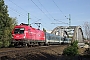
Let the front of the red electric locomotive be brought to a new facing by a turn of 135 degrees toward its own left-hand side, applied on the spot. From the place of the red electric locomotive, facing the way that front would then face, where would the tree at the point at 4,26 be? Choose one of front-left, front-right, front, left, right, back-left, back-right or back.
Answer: back

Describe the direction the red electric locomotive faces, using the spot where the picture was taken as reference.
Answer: facing the viewer and to the left of the viewer
